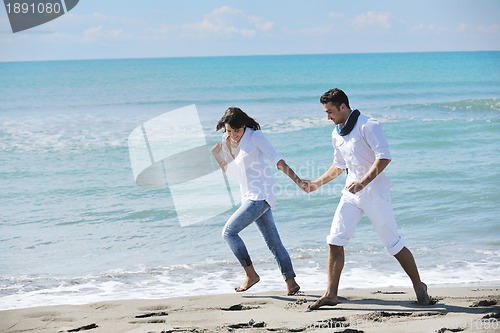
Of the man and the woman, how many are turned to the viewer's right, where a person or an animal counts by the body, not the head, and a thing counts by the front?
0

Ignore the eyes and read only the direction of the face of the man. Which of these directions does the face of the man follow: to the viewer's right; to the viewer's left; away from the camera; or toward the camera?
to the viewer's left

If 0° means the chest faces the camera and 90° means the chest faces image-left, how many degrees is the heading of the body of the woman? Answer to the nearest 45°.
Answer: approximately 45°

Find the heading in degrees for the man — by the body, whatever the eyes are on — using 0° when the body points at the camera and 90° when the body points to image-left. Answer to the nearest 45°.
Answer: approximately 45°

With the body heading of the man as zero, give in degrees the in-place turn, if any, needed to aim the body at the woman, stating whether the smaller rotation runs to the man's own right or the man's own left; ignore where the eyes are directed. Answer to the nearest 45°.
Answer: approximately 90° to the man's own right
